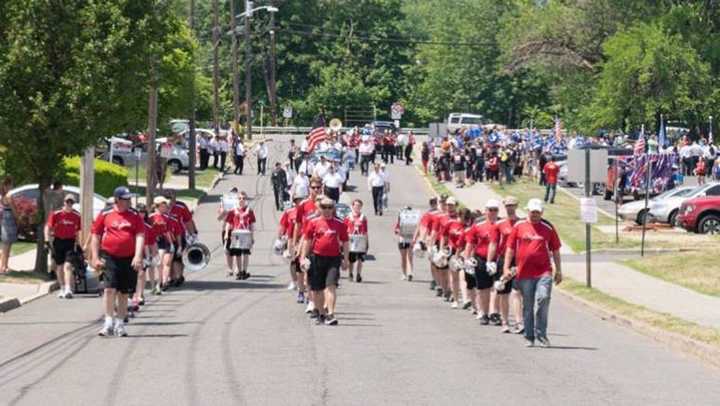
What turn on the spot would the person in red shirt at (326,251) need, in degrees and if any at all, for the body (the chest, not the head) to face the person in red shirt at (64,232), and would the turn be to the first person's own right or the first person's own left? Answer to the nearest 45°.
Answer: approximately 135° to the first person's own right

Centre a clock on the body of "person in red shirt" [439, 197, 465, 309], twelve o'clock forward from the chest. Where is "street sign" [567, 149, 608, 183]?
The street sign is roughly at 7 o'clock from the person in red shirt.

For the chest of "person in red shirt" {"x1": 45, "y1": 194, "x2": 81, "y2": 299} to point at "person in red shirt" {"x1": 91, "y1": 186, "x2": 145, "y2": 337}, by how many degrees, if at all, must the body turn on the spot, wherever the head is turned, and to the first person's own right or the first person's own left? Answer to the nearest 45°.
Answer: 0° — they already face them

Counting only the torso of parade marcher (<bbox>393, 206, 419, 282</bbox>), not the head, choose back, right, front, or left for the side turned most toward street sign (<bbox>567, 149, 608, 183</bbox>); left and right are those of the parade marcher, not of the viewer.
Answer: left

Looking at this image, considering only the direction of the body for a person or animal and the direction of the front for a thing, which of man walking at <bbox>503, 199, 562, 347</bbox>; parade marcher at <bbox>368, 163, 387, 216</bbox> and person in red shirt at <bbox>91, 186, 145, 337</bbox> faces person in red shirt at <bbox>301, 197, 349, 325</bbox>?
the parade marcher
